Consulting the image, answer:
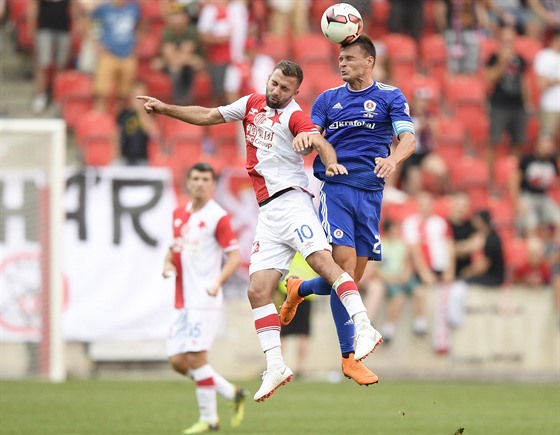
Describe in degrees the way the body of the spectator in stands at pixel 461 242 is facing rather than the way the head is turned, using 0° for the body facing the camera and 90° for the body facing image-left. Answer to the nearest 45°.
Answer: approximately 0°

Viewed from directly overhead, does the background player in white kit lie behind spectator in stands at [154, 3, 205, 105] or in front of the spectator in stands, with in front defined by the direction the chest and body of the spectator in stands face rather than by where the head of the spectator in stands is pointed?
in front

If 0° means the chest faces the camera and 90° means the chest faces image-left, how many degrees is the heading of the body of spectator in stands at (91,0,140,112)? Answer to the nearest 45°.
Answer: approximately 0°
